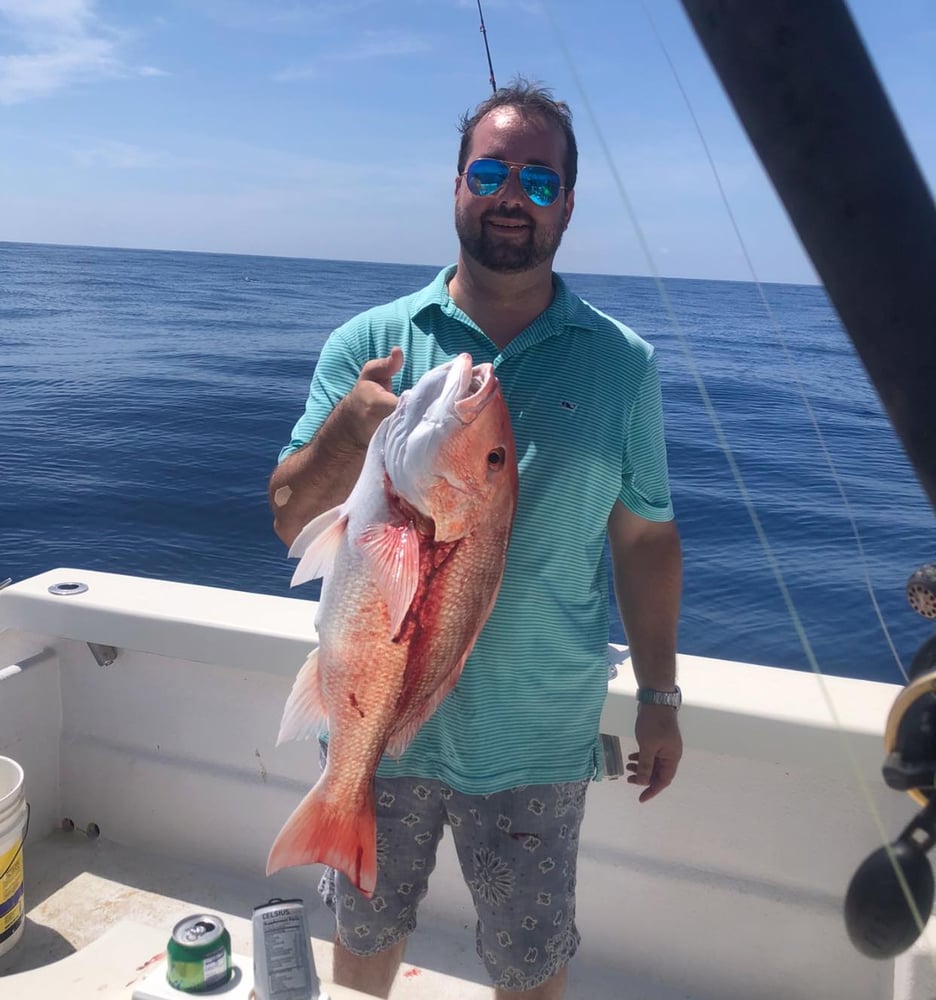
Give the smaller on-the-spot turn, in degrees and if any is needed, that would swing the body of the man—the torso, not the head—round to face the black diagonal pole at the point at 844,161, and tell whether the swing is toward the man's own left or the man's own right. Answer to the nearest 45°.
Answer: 0° — they already face it

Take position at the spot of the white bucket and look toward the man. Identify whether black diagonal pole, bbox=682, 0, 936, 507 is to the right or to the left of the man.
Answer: right

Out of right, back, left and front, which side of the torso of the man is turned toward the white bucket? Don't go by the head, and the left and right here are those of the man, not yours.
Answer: right

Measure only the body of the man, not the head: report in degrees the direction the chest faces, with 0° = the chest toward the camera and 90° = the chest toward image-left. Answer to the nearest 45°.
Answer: approximately 0°
